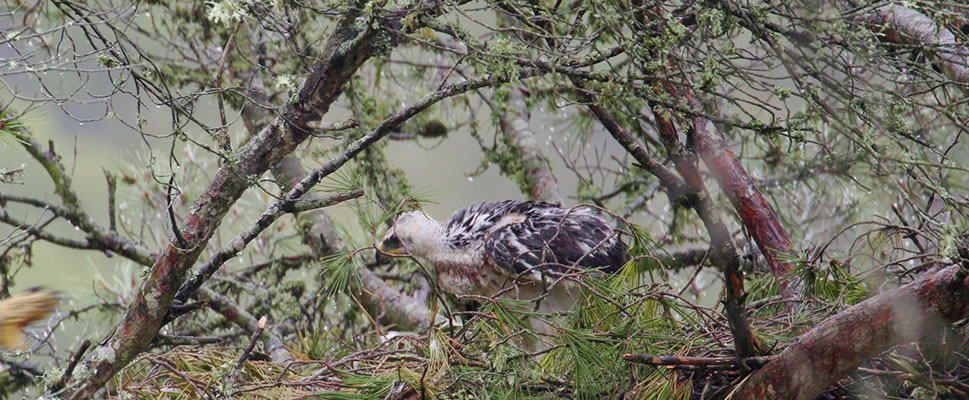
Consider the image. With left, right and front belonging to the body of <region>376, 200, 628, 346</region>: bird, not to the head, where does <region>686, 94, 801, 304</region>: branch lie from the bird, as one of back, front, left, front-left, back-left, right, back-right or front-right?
back

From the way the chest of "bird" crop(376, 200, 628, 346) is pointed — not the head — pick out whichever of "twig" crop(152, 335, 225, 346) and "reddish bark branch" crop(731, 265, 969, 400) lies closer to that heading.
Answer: the twig

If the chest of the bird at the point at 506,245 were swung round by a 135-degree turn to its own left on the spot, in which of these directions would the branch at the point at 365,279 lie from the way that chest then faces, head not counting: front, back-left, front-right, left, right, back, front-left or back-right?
back

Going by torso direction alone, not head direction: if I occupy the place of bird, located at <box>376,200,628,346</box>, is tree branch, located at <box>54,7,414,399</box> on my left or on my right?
on my left

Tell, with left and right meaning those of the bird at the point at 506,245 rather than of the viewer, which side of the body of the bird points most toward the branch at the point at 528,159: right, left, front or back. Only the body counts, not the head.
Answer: right

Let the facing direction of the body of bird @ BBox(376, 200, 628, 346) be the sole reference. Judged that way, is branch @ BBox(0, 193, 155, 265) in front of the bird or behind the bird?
in front

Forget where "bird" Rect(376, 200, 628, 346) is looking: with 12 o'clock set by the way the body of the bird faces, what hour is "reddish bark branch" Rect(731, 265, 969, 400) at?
The reddish bark branch is roughly at 8 o'clock from the bird.

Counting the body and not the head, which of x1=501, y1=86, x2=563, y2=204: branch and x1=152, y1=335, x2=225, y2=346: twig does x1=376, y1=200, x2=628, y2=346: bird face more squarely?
the twig

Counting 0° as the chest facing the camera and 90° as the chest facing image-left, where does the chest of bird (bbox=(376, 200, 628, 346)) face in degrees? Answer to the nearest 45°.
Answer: approximately 90°

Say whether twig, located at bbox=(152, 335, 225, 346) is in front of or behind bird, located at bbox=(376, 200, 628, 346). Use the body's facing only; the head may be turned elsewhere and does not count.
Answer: in front
